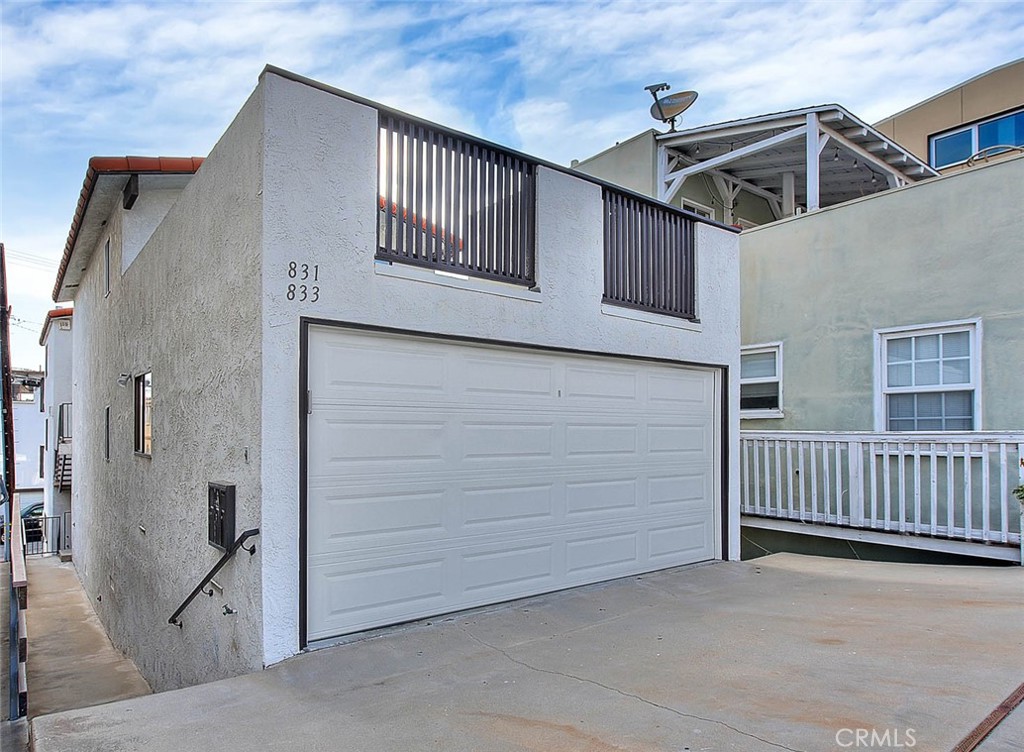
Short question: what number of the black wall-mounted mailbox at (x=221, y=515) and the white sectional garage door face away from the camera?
0

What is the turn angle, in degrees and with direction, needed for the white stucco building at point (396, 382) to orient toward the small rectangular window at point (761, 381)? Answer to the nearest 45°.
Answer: approximately 90° to its left

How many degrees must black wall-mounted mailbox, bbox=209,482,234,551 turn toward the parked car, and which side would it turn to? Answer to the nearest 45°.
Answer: approximately 135° to its right

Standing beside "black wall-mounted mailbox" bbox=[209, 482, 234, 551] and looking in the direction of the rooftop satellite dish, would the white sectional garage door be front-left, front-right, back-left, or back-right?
front-right

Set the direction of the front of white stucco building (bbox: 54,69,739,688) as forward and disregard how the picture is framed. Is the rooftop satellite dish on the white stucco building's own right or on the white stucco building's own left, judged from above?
on the white stucco building's own left

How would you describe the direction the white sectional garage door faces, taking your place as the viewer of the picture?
facing the viewer and to the right of the viewer

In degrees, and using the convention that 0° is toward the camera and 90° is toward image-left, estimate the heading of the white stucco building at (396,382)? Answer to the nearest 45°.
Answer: approximately 315°

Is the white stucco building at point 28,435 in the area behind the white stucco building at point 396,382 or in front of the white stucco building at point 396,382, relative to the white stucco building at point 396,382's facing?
behind

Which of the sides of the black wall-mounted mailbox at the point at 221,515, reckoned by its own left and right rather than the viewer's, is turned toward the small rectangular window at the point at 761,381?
back

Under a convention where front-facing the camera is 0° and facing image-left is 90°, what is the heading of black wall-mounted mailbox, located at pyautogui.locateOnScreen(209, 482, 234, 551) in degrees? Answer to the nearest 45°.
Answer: approximately 45°

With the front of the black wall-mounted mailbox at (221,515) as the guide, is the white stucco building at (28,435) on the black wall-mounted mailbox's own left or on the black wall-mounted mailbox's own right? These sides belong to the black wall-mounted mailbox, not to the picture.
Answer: on the black wall-mounted mailbox's own right

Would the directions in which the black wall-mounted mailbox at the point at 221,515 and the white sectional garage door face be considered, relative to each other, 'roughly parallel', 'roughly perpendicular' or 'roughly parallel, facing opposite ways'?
roughly perpendicular
